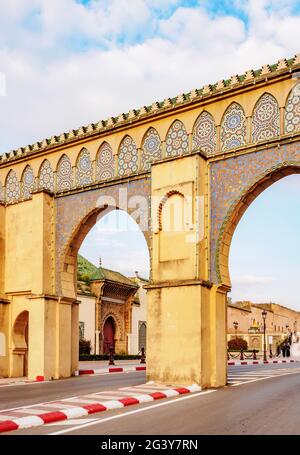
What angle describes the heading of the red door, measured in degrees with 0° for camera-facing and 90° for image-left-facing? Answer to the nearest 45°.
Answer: approximately 0°

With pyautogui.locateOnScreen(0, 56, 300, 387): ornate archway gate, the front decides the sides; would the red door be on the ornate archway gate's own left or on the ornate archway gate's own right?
on the ornate archway gate's own right

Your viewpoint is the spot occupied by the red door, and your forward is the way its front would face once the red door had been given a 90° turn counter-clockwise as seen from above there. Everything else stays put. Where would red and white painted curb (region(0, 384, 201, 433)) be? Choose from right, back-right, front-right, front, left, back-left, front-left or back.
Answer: right

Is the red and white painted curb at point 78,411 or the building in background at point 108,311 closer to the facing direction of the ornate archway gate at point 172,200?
the red and white painted curb

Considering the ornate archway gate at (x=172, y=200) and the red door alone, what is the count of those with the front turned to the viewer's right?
0

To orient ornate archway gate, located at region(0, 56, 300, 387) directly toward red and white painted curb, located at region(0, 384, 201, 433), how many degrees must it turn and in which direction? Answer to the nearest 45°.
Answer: approximately 45° to its left

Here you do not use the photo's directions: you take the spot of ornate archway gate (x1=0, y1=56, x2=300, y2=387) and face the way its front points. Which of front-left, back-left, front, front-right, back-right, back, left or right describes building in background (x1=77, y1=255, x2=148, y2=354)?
back-right

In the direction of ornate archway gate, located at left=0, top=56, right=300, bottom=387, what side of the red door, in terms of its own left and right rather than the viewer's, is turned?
front

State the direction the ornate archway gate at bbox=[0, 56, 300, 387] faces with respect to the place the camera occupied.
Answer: facing the viewer and to the left of the viewer
